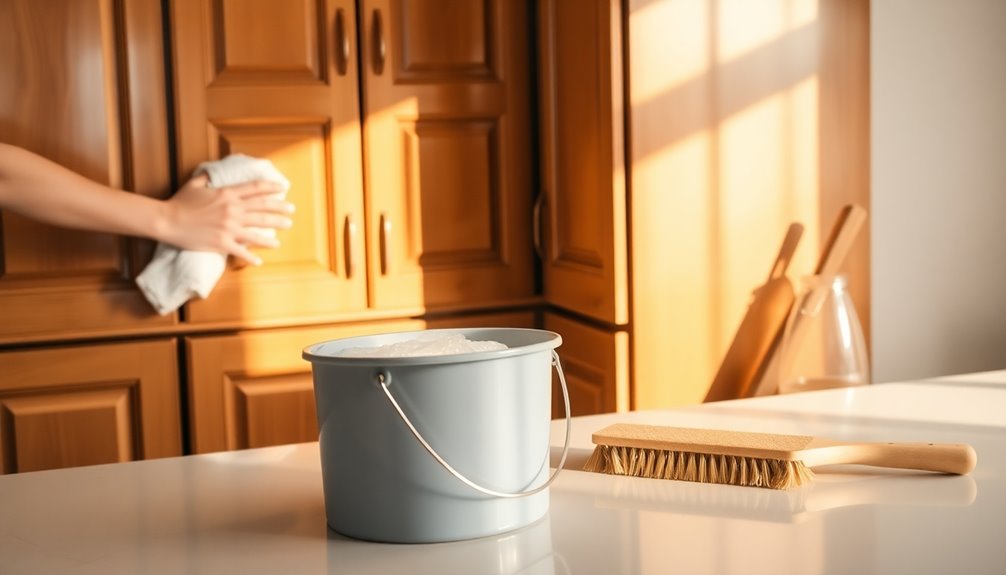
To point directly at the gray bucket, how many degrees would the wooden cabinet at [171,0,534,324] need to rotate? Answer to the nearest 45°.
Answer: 0° — it already faces it

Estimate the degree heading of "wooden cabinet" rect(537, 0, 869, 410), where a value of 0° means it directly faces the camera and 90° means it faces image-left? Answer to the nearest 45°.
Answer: approximately 45°

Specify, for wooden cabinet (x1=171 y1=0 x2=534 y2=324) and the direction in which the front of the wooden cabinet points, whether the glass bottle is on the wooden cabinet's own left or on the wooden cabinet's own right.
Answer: on the wooden cabinet's own left

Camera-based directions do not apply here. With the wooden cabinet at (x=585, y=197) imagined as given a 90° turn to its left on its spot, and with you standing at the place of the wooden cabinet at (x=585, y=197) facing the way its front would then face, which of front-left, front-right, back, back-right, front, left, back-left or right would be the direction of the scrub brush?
front-right

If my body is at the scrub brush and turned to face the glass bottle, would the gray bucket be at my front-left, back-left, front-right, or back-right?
back-left

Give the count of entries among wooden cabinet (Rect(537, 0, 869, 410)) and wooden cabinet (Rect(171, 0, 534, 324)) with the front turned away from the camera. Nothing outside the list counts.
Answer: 0

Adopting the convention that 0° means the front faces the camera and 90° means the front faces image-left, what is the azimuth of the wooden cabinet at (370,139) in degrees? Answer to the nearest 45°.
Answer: approximately 0°

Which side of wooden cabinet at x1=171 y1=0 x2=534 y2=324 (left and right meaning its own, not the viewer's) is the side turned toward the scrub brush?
front

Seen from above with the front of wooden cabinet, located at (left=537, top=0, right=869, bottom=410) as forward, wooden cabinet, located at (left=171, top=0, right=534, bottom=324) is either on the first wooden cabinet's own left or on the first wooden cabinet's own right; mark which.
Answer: on the first wooden cabinet's own right
